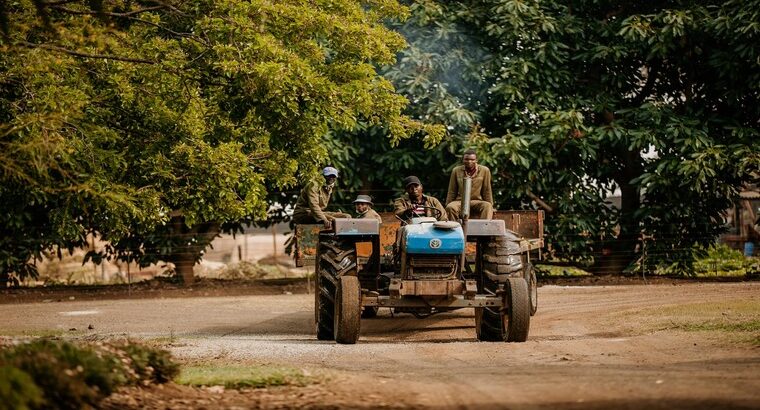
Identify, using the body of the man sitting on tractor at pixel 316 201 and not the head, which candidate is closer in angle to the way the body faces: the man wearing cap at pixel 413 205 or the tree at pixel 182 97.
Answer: the man wearing cap

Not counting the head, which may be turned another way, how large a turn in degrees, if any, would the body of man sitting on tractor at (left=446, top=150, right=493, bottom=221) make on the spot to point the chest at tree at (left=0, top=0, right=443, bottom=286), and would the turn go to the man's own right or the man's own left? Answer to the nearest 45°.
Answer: approximately 90° to the man's own right

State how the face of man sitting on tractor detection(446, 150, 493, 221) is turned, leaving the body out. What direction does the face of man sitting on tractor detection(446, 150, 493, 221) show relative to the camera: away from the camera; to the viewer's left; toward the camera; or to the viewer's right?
toward the camera

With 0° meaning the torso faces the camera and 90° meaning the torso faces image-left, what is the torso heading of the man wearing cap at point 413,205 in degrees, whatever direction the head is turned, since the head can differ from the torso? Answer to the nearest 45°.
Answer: approximately 0°

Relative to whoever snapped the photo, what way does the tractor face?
facing the viewer

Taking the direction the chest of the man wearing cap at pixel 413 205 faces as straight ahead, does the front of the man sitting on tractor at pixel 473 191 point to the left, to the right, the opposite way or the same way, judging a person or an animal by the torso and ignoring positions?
the same way

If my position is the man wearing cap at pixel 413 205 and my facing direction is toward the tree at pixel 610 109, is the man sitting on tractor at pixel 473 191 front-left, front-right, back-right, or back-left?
front-right

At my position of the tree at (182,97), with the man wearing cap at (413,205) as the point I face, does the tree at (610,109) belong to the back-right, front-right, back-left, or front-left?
front-left

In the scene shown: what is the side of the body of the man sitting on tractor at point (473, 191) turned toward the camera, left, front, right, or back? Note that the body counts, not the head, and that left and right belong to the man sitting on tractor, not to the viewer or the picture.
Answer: front

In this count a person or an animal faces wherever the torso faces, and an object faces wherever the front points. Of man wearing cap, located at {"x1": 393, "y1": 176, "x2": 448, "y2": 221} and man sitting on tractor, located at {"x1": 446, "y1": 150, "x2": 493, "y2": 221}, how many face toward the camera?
2

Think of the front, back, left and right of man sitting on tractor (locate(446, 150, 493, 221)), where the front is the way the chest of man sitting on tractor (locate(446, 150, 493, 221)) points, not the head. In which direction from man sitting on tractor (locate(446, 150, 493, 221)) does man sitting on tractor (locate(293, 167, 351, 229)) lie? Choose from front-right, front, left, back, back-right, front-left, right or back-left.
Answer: back-right
